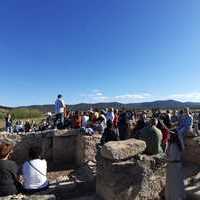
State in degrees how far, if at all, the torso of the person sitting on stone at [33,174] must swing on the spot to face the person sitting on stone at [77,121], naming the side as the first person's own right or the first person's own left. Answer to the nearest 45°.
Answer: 0° — they already face them

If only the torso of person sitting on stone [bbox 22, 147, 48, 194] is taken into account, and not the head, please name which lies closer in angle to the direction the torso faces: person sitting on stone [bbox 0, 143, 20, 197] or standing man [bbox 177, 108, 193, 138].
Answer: the standing man

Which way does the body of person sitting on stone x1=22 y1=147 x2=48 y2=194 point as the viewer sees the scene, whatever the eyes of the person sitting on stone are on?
away from the camera

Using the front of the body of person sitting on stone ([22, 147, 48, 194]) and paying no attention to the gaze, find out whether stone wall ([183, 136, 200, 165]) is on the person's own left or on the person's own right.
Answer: on the person's own right

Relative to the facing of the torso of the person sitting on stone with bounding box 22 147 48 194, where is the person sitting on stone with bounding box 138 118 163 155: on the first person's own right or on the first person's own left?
on the first person's own right

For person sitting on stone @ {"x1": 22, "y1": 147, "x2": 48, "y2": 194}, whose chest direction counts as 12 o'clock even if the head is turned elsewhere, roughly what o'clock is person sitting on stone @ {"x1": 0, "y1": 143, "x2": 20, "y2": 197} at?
person sitting on stone @ {"x1": 0, "y1": 143, "x2": 20, "y2": 197} is roughly at 8 o'clock from person sitting on stone @ {"x1": 22, "y1": 147, "x2": 48, "y2": 194}.

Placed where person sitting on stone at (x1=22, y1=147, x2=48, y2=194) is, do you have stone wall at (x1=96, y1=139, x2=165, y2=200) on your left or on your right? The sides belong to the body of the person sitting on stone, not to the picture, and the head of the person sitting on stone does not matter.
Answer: on your right
